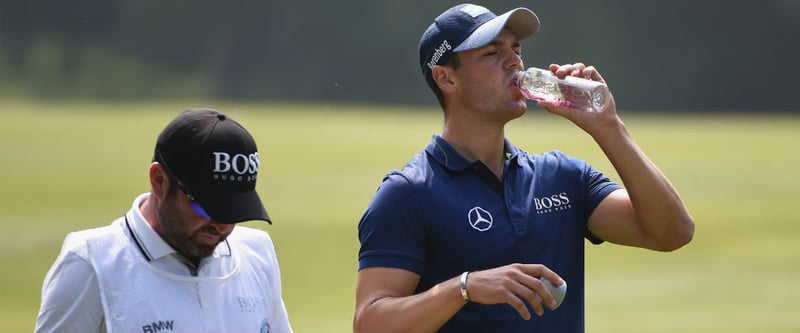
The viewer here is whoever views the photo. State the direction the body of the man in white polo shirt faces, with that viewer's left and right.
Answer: facing the viewer and to the right of the viewer

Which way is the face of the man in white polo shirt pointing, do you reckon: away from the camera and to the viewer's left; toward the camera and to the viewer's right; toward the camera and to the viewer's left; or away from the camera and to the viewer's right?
toward the camera and to the viewer's right
